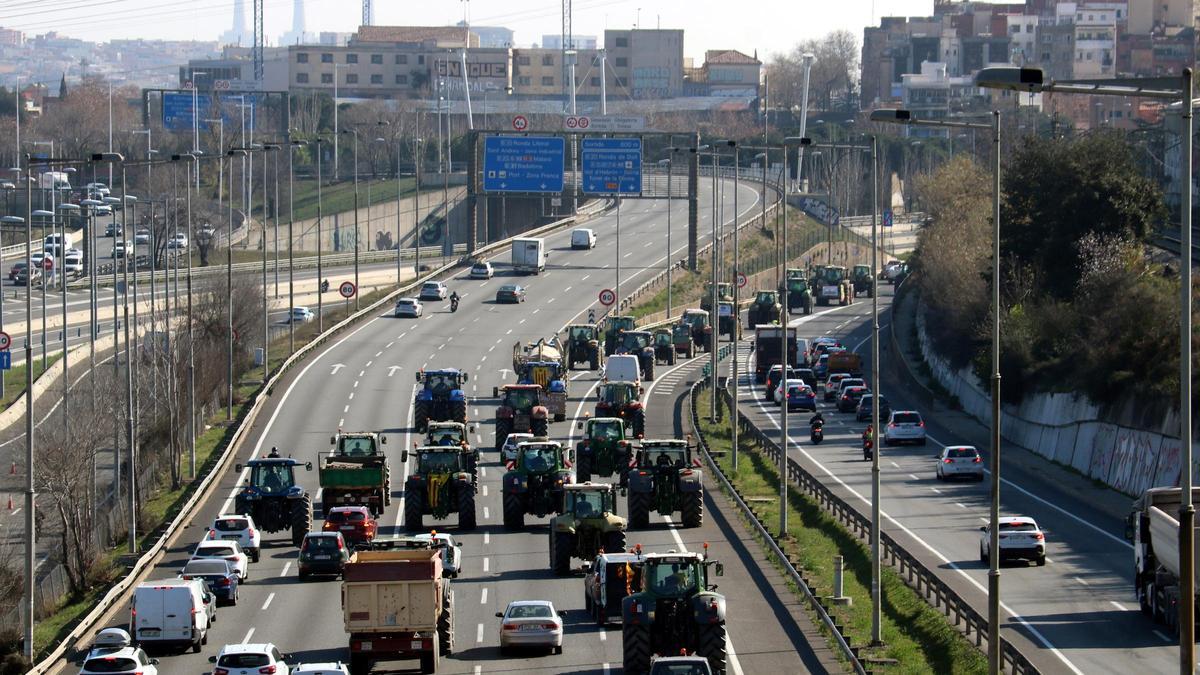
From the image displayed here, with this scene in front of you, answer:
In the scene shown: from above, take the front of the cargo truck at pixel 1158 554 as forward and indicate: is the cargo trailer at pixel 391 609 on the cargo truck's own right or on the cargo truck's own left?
on the cargo truck's own left

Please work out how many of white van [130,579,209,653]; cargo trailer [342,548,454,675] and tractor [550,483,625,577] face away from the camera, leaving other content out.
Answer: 3

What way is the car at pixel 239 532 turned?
away from the camera

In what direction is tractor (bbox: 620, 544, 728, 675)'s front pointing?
away from the camera

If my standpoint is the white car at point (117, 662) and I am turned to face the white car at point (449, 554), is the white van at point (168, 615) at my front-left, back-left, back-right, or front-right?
front-left

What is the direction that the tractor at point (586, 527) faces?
away from the camera

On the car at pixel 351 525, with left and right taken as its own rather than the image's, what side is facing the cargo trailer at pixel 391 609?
back

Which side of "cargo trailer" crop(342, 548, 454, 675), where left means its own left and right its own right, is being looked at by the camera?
back

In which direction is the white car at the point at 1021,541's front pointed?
away from the camera

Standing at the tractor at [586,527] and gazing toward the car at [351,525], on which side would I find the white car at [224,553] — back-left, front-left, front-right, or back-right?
front-left

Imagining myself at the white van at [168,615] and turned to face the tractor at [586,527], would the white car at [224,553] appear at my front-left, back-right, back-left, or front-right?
front-left

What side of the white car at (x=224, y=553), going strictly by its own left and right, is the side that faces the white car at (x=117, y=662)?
back

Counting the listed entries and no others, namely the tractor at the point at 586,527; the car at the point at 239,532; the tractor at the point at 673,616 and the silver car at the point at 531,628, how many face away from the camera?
4

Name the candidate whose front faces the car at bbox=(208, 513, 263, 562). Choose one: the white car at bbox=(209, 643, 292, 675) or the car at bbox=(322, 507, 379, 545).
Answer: the white car

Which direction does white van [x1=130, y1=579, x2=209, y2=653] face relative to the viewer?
away from the camera

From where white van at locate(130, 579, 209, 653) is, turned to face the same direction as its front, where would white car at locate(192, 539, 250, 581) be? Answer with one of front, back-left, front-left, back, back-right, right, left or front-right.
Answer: front

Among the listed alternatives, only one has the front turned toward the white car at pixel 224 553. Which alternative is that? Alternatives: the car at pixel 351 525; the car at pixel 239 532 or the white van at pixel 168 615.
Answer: the white van

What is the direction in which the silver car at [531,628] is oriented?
away from the camera
